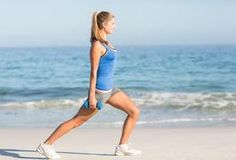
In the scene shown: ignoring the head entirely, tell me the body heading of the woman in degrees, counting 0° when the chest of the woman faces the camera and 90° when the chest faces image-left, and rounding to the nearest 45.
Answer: approximately 270°

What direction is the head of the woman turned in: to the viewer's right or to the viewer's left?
to the viewer's right
